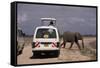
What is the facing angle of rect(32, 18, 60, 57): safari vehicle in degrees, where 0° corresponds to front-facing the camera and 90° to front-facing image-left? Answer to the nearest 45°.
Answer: approximately 180°

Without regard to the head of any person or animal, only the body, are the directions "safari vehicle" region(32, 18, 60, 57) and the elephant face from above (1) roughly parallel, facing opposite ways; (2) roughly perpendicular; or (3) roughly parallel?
roughly perpendicular
